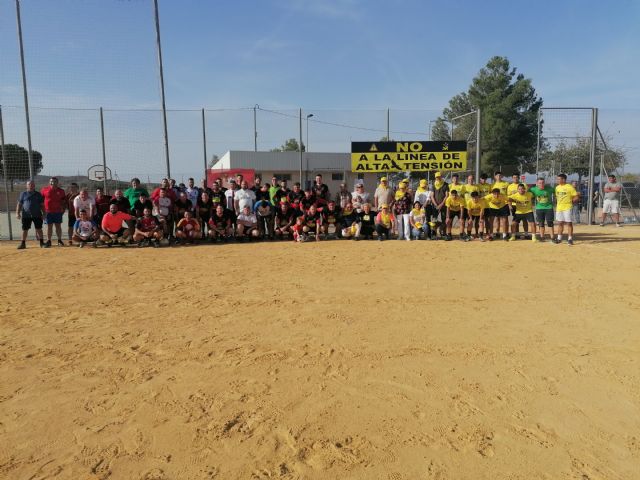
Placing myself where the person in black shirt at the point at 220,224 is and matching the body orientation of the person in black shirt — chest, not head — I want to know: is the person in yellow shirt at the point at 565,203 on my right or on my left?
on my left

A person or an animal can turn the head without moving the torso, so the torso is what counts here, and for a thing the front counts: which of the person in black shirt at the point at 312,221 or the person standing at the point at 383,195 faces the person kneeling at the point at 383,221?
the person standing

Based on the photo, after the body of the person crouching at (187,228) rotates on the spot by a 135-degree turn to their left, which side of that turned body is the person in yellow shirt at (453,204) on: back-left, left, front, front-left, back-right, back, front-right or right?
front-right

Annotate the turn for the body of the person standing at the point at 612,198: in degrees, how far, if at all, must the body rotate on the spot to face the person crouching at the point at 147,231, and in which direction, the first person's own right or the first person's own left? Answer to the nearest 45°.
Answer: approximately 45° to the first person's own right

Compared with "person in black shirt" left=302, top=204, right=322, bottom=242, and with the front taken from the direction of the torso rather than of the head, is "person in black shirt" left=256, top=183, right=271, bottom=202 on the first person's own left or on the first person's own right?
on the first person's own right

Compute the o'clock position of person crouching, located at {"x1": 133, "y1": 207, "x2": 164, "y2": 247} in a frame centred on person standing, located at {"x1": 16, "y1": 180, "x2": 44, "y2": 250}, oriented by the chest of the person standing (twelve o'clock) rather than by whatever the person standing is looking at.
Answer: The person crouching is roughly at 10 o'clock from the person standing.

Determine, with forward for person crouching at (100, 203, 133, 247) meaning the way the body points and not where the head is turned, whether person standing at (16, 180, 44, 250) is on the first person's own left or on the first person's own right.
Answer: on the first person's own right

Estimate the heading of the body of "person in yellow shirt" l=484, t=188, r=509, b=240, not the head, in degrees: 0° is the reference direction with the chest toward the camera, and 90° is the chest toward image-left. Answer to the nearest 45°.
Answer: approximately 0°

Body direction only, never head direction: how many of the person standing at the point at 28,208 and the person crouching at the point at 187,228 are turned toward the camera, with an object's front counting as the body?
2

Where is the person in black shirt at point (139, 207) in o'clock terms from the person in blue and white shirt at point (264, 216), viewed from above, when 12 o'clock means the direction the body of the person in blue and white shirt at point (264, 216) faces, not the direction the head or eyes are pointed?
the person in black shirt at point (139, 207) is roughly at 3 o'clock from the person in blue and white shirt at point (264, 216).
